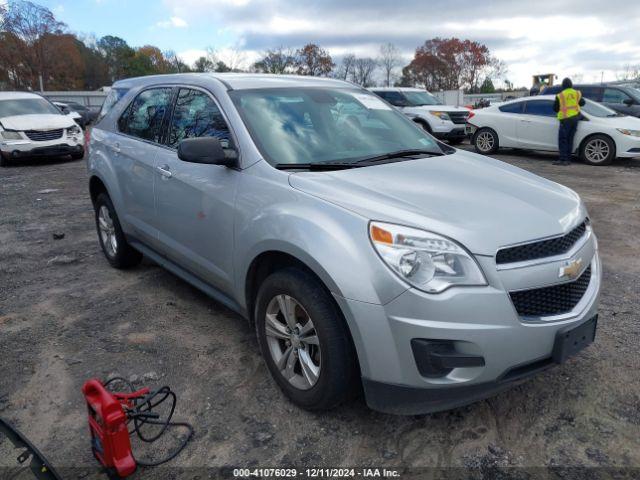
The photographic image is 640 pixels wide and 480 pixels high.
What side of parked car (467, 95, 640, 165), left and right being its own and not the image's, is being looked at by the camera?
right

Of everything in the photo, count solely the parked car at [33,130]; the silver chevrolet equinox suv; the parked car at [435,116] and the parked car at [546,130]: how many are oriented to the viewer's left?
0

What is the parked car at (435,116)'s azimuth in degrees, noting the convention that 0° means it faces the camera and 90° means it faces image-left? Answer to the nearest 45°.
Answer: approximately 315°

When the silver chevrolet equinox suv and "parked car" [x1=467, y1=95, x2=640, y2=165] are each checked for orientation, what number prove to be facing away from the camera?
0

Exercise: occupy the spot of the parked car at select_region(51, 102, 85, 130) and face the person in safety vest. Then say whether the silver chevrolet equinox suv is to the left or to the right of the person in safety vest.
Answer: right

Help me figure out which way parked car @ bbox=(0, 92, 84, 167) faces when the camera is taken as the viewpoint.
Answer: facing the viewer and to the right of the viewer

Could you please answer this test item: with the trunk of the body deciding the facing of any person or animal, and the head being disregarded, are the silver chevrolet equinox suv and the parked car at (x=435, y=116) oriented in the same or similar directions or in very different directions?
same or similar directions

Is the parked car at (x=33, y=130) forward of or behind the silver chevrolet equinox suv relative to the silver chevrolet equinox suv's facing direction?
behind

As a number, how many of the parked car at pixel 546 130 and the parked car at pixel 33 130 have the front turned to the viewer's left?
0

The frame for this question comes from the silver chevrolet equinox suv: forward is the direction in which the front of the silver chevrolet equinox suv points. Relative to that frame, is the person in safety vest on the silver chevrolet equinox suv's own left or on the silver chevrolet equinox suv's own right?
on the silver chevrolet equinox suv's own left

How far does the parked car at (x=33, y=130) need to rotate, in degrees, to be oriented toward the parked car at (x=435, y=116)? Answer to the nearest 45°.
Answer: approximately 45° to its left

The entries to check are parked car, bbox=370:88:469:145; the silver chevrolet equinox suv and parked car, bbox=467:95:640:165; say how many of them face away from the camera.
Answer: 0

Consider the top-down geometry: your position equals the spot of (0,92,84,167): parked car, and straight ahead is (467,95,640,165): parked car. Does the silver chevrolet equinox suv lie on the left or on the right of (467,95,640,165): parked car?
right

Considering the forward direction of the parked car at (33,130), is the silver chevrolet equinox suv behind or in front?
in front

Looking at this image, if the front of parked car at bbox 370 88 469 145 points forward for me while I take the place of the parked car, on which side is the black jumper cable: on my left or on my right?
on my right

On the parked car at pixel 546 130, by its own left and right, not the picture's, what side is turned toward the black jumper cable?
right
